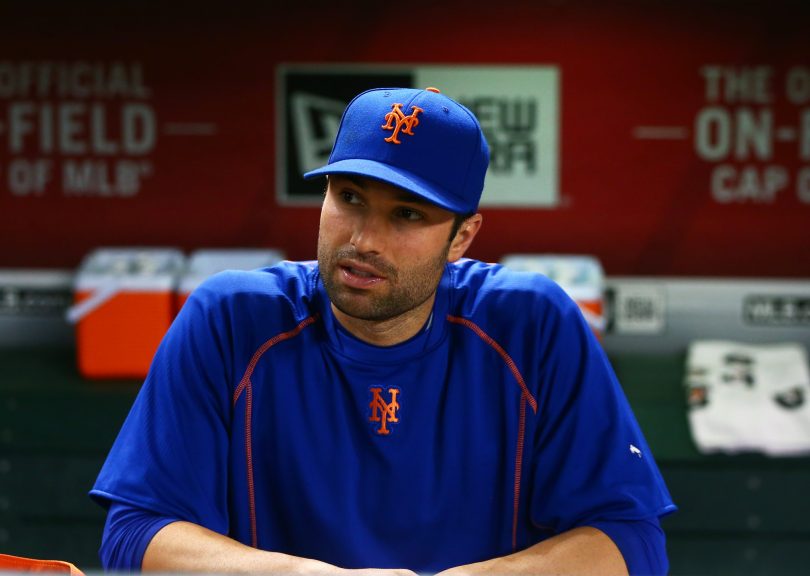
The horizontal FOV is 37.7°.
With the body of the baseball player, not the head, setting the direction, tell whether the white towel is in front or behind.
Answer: behind

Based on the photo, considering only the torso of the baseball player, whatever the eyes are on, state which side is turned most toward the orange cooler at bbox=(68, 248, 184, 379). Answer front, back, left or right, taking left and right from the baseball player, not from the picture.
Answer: back

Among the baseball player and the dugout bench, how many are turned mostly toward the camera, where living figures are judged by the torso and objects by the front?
2

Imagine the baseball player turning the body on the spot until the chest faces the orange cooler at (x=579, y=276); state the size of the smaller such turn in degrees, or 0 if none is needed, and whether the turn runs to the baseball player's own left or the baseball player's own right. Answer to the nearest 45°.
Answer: approximately 180°

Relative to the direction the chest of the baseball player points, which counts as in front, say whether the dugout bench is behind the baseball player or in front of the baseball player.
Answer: behind

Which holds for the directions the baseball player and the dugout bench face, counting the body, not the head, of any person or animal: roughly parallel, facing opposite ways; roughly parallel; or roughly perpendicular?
roughly parallel

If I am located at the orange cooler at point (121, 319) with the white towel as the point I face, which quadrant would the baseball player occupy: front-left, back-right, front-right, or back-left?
front-right

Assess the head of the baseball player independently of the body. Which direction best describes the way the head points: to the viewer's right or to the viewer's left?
to the viewer's left

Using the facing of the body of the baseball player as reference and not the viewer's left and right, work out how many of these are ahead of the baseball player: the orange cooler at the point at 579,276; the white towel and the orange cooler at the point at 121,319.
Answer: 0

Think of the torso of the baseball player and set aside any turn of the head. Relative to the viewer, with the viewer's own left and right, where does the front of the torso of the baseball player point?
facing the viewer
